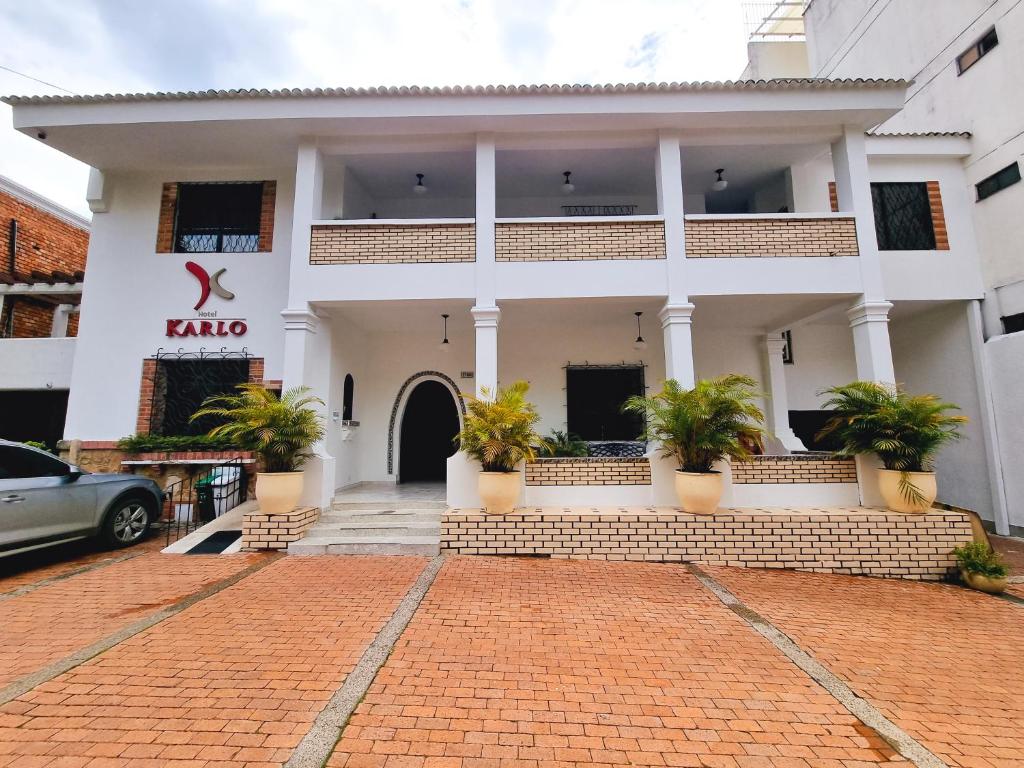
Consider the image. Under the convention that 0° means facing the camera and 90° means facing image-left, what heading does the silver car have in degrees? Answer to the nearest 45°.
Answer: approximately 225°

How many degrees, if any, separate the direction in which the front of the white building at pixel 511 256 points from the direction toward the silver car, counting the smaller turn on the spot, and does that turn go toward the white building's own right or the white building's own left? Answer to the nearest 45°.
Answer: approximately 90° to the white building's own right

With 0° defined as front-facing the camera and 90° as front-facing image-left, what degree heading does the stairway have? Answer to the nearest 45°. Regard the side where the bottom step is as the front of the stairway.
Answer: approximately 0°

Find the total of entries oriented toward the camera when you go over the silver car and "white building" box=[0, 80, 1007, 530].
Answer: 1

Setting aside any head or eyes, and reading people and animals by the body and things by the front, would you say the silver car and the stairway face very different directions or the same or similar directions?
very different directions

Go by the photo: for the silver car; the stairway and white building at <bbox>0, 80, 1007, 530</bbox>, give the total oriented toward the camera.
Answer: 2

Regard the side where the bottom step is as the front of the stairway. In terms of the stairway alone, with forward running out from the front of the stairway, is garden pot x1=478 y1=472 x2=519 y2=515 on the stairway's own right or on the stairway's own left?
on the stairway's own left
